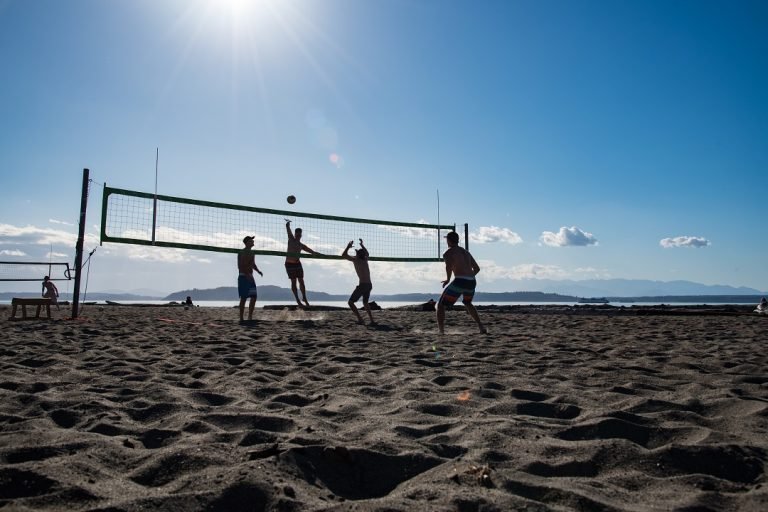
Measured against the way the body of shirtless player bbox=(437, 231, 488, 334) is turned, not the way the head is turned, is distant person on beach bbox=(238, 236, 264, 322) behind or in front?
in front

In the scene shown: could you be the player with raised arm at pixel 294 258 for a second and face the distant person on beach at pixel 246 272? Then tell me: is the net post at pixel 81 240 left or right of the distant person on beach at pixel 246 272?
right

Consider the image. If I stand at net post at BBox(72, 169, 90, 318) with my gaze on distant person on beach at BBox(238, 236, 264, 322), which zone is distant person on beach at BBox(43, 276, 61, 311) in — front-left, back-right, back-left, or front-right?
back-left

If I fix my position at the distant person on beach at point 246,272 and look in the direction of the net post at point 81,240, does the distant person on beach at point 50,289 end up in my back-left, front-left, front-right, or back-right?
front-right

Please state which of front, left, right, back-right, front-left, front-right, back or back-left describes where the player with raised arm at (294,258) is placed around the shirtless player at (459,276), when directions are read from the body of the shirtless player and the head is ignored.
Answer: front

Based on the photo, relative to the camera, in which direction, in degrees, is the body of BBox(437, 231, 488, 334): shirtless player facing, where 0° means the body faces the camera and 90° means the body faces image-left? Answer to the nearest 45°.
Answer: approximately 135°

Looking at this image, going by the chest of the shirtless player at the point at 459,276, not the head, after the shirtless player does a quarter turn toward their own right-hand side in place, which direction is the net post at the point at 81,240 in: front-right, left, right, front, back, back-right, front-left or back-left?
back-left

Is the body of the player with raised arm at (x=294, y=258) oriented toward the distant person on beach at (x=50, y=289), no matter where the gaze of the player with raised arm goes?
no
